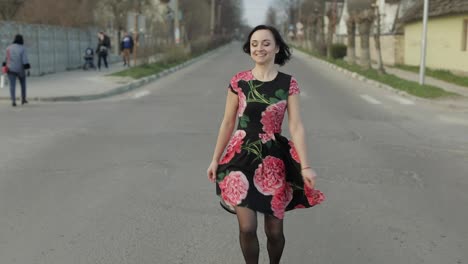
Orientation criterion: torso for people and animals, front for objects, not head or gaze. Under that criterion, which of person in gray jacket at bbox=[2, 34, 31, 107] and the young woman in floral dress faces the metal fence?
the person in gray jacket

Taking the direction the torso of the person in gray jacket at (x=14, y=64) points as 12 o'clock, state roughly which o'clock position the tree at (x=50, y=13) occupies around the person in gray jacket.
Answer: The tree is roughly at 12 o'clock from the person in gray jacket.

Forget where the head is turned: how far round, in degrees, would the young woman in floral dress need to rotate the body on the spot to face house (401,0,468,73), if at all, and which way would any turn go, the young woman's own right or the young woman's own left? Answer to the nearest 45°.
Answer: approximately 180°

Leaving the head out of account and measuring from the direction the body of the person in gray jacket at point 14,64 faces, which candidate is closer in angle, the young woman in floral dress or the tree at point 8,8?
the tree

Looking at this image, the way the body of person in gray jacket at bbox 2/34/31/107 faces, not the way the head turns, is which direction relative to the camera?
away from the camera

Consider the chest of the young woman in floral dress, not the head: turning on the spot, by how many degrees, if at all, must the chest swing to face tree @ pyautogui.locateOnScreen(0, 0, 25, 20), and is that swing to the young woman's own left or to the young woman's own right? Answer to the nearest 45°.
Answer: approximately 135° to the young woman's own right

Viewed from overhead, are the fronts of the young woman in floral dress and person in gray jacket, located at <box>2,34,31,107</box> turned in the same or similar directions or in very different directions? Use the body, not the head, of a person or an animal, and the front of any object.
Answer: very different directions
